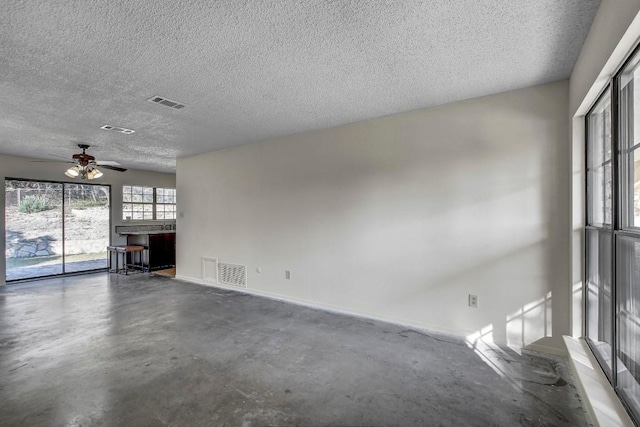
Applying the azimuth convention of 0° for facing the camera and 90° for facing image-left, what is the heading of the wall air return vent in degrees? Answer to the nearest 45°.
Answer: approximately 45°

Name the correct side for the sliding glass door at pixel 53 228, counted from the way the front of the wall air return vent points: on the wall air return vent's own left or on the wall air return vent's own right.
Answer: on the wall air return vent's own right

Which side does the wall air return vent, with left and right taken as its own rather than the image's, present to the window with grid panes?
right

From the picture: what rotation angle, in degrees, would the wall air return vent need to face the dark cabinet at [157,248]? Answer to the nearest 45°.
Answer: approximately 90° to its right

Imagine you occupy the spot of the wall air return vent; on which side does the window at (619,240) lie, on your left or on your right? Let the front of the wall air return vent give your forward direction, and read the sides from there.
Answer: on your left

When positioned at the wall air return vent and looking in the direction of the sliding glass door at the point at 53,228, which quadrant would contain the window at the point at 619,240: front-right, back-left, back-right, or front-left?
back-left

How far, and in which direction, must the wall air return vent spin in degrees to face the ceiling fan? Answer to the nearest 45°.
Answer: approximately 45° to its right

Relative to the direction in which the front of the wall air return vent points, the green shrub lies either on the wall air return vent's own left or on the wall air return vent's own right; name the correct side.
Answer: on the wall air return vent's own right

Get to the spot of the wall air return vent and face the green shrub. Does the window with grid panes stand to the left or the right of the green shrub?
right

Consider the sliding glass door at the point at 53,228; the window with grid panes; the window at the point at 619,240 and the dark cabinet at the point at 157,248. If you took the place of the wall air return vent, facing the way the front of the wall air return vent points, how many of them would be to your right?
3
